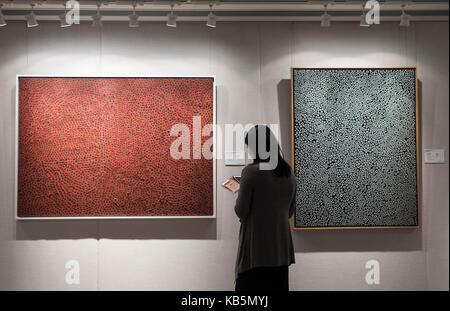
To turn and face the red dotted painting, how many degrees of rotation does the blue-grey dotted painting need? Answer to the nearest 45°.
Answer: approximately 90° to its right

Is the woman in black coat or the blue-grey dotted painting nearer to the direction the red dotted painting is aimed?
the woman in black coat

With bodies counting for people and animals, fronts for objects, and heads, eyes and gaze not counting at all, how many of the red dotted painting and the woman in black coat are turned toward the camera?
1

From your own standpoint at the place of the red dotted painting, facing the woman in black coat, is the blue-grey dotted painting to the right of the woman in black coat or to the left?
left

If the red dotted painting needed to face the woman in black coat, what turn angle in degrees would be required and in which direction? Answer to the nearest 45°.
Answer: approximately 45° to its left

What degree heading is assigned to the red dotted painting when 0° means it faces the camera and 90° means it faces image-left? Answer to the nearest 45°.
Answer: approximately 0°

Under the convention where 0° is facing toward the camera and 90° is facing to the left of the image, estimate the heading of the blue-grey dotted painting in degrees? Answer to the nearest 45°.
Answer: approximately 0°

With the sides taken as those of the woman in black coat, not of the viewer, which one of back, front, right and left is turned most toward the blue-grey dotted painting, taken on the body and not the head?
right

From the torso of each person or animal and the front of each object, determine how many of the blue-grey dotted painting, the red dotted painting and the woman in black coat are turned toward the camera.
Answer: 2

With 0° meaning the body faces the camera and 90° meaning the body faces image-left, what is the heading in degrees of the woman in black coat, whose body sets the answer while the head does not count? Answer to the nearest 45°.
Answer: approximately 135°

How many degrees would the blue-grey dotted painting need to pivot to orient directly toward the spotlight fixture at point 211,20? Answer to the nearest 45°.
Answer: approximately 45° to its right

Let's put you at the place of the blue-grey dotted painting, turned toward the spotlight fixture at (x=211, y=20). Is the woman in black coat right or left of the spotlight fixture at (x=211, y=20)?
left
